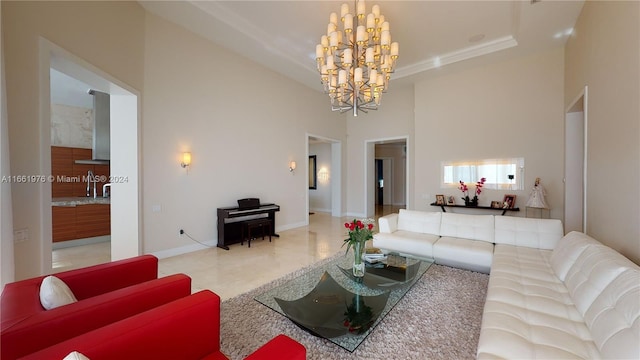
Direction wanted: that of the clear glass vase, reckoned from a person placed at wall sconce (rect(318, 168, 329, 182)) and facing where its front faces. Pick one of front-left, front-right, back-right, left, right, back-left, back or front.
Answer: front

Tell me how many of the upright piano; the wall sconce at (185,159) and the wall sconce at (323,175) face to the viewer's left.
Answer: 0

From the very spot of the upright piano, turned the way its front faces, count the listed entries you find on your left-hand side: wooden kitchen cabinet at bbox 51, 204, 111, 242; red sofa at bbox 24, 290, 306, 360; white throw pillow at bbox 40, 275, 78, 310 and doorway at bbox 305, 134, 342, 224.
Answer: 1

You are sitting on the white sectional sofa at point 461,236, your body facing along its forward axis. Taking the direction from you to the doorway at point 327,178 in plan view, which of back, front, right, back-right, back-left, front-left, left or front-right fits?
right

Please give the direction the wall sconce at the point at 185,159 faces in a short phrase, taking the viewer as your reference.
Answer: facing the viewer and to the right of the viewer

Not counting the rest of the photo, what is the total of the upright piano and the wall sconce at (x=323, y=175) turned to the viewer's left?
0

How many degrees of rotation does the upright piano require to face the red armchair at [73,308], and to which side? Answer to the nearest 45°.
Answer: approximately 45° to its right

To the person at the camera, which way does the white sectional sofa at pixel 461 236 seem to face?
facing the viewer and to the left of the viewer

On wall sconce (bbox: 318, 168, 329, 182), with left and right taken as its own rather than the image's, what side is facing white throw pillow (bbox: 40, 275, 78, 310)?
front

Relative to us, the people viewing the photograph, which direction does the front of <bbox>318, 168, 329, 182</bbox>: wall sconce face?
facing the viewer

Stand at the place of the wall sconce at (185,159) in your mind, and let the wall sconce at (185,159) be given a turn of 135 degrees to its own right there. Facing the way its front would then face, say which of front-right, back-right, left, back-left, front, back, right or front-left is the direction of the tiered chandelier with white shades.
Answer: back-left

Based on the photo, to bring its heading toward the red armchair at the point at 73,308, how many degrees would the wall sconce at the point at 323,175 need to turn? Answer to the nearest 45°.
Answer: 0° — it already faces it

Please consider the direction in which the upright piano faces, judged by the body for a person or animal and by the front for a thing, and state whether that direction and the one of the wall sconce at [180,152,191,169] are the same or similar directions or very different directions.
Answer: same or similar directions

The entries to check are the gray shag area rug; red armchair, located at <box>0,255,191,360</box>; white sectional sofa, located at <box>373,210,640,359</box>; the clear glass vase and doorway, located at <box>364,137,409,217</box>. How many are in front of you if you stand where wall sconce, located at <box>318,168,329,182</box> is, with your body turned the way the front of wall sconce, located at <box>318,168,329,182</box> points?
4

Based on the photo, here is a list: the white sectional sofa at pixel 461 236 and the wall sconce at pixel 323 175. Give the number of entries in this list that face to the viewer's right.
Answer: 0
